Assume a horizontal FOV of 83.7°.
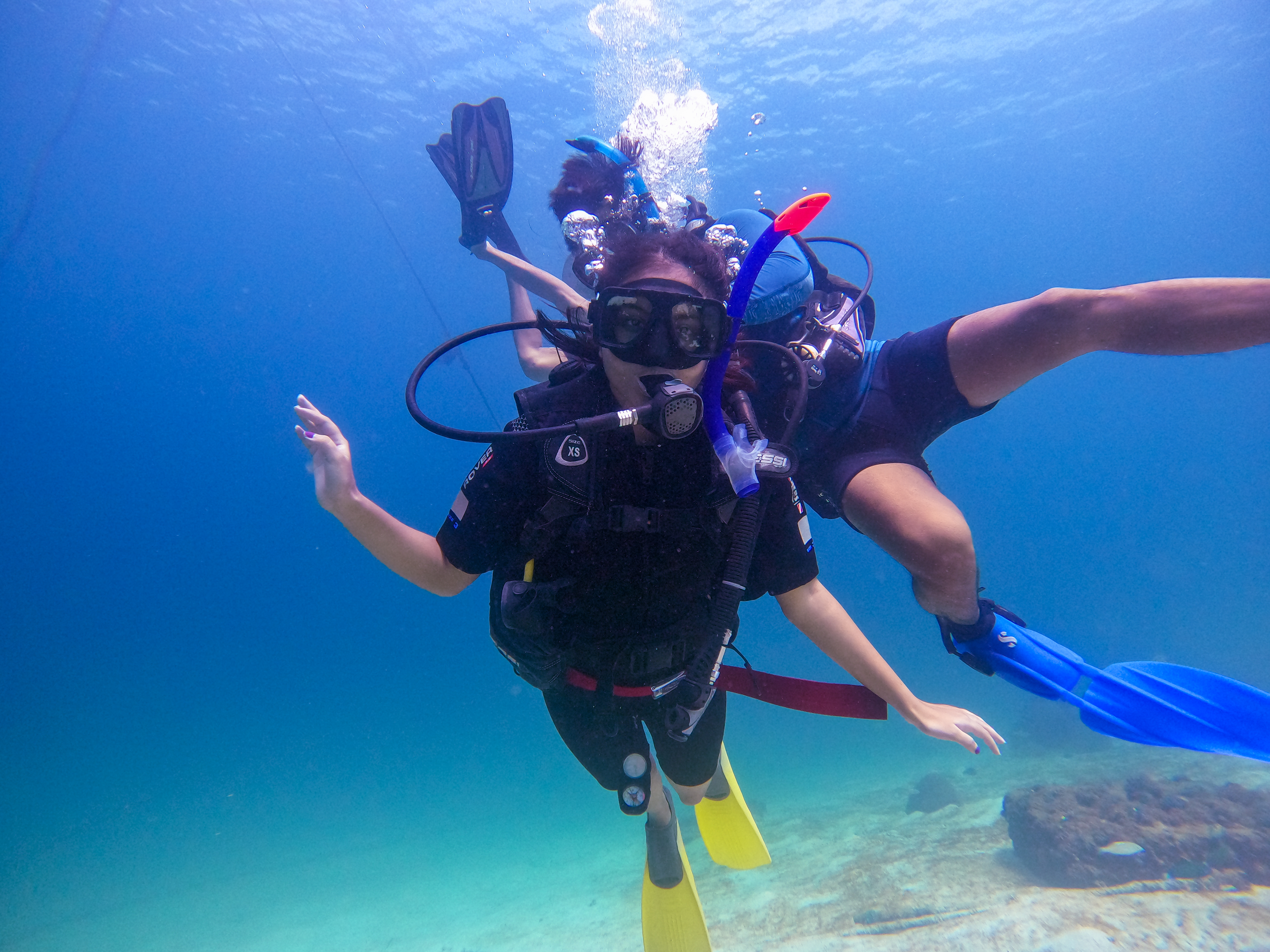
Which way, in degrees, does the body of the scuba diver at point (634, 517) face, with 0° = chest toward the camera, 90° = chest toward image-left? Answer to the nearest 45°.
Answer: approximately 0°

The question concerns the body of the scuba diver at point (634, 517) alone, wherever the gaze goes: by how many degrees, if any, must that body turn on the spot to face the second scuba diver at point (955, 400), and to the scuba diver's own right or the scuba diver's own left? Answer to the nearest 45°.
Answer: approximately 90° to the scuba diver's own left
